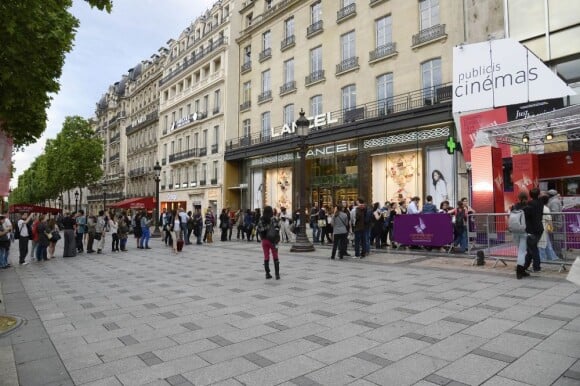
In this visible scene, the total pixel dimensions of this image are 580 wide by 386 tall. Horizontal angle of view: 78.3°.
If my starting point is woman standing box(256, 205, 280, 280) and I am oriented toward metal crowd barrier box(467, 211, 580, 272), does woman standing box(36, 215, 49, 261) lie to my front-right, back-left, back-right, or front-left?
back-left

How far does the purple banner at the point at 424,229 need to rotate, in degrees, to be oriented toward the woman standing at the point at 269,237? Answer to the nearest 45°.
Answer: approximately 45° to its right

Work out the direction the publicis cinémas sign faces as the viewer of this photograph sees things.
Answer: facing the viewer and to the left of the viewer

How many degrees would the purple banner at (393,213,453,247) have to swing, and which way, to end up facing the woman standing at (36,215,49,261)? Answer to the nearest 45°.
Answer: approximately 90° to its right

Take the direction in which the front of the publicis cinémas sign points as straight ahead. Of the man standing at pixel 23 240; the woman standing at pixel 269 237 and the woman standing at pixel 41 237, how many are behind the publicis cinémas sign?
0

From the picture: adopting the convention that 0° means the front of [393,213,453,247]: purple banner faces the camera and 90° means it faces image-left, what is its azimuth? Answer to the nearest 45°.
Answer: approximately 0°

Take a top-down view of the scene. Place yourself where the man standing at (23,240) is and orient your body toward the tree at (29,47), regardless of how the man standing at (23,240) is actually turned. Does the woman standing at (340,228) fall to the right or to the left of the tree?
left

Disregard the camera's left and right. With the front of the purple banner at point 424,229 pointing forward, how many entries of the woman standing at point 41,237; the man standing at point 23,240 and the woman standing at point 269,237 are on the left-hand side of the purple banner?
0

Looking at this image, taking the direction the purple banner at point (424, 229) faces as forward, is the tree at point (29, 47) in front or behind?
in front

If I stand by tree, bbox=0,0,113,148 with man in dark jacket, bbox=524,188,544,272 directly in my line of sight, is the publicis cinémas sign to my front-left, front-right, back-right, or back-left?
front-left

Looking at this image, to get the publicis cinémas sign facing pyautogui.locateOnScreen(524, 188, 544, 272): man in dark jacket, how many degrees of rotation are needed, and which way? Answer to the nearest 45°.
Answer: approximately 45° to its left

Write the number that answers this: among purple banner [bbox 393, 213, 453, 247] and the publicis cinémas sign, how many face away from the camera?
0
